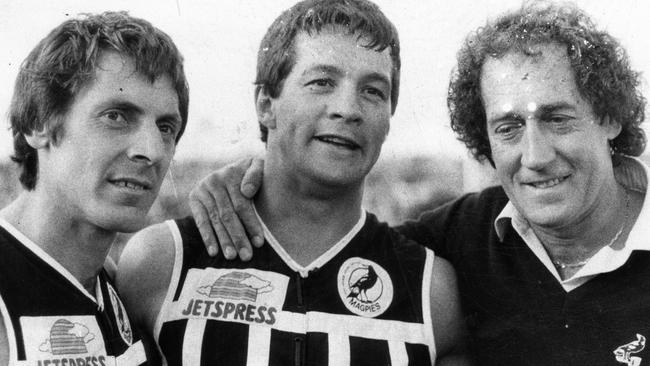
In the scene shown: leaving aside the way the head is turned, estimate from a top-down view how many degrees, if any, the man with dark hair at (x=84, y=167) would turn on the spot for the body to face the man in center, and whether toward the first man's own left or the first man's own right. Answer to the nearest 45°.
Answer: approximately 45° to the first man's own left

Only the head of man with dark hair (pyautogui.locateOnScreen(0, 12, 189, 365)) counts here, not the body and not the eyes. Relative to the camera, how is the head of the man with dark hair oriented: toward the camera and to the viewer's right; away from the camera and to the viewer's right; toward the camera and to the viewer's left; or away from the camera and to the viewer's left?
toward the camera and to the viewer's right

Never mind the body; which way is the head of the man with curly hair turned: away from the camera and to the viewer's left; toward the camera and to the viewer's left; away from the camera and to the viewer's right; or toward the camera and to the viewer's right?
toward the camera and to the viewer's left

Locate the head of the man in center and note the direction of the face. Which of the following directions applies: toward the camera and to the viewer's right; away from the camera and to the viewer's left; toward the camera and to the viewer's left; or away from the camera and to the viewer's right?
toward the camera and to the viewer's right

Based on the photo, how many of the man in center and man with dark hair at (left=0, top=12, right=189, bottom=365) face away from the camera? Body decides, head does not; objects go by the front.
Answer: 0

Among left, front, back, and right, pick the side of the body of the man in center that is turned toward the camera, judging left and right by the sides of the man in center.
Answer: front

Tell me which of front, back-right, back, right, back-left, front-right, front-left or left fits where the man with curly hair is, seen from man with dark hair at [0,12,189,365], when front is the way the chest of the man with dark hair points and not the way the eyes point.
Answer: front-left

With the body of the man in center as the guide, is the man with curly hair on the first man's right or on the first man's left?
on the first man's left

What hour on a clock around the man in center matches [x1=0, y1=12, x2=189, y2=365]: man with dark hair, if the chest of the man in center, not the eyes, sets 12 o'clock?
The man with dark hair is roughly at 2 o'clock from the man in center.

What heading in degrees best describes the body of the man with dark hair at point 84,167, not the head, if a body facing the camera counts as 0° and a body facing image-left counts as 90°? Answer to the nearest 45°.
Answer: approximately 315°
